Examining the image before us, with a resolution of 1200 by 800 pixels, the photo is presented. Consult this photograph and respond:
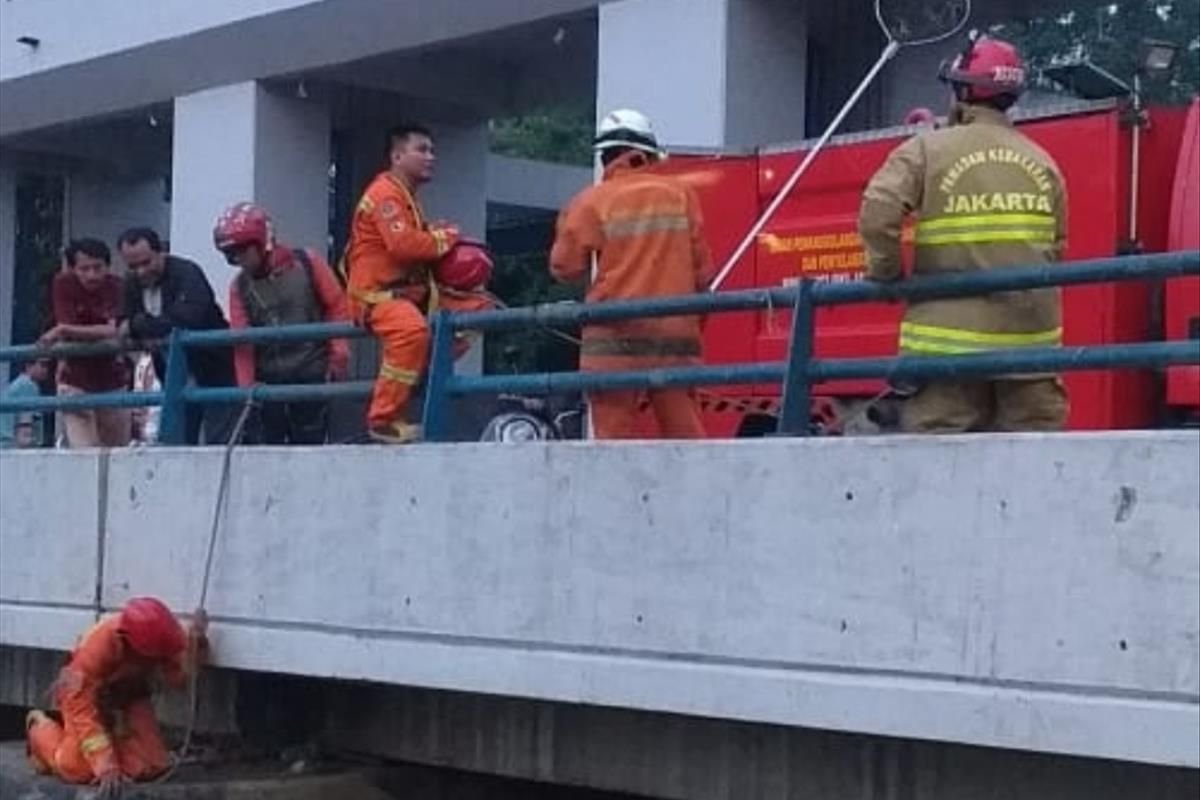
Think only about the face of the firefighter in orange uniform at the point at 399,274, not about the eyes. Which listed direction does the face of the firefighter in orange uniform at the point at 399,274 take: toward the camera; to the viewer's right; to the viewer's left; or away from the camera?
to the viewer's right

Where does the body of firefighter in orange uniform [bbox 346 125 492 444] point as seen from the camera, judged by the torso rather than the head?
to the viewer's right

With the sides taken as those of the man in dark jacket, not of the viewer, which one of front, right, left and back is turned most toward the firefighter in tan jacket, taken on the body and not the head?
left

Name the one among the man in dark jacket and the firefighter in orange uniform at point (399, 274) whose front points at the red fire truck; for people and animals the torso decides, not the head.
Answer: the firefighter in orange uniform

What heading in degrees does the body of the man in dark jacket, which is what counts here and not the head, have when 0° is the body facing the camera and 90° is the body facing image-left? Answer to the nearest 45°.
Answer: approximately 45°

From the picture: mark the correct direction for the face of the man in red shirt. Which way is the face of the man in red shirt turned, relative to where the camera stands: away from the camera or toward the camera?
toward the camera

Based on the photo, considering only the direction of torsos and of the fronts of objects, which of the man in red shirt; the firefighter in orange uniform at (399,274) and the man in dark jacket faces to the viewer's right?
the firefighter in orange uniform

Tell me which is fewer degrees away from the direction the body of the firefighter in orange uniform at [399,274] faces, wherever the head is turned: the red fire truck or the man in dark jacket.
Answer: the red fire truck

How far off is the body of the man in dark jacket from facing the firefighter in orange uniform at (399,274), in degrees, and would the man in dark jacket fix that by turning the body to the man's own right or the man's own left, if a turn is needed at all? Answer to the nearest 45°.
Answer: approximately 90° to the man's own left

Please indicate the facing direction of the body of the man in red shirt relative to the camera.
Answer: toward the camera

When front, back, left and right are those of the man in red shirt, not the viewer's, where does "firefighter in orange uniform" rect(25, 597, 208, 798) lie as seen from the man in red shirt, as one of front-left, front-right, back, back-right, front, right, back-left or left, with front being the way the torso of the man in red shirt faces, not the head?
front

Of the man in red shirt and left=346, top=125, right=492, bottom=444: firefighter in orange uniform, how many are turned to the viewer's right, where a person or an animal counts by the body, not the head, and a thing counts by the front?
1

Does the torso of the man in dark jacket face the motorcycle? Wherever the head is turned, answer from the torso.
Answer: no
